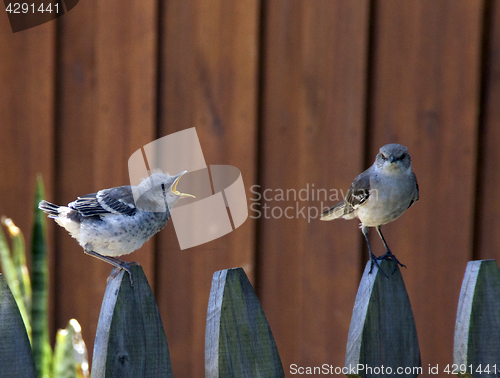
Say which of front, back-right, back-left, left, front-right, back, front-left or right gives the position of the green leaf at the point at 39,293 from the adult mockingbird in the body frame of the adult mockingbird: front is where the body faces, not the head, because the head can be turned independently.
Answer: back-right

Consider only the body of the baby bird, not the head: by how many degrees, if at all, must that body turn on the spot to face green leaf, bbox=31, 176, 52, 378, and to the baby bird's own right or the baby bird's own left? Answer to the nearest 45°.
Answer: approximately 135° to the baby bird's own left

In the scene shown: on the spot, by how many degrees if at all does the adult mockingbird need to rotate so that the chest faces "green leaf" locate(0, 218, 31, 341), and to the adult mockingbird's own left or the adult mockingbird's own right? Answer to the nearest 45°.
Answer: approximately 135° to the adult mockingbird's own right

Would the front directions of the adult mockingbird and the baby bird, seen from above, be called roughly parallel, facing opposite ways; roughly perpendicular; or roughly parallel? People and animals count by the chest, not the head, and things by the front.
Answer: roughly perpendicular

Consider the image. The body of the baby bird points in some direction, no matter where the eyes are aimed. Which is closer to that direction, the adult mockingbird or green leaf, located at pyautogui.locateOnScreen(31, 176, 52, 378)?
the adult mockingbird

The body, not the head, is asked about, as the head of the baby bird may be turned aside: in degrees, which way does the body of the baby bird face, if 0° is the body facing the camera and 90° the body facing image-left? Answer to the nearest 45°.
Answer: approximately 270°

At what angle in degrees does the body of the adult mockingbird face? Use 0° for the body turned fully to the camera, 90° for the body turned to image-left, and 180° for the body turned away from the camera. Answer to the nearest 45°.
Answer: approximately 315°
